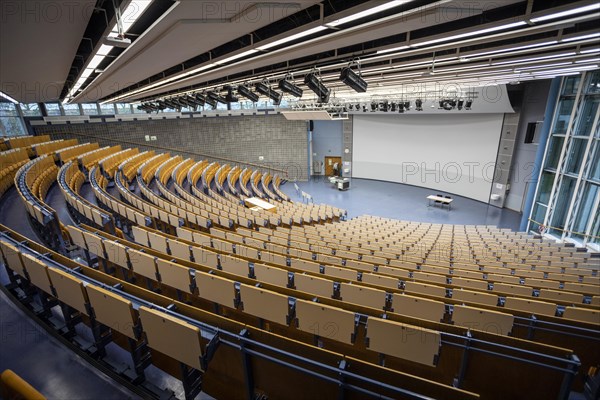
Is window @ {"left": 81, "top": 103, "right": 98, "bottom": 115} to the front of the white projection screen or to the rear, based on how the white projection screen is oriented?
to the front

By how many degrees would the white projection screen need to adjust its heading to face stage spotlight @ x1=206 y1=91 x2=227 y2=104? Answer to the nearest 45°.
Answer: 0° — it already faces it

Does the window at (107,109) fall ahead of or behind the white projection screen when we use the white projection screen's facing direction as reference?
ahead

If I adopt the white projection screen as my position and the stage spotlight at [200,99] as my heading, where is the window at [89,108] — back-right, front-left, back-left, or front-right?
front-right

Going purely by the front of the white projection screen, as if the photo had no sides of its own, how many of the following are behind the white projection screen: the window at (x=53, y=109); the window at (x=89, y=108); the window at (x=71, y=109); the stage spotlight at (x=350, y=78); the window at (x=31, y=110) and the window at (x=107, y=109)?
0

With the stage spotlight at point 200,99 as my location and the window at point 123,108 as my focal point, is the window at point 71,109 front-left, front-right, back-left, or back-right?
front-left

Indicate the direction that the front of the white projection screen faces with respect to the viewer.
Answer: facing the viewer and to the left of the viewer

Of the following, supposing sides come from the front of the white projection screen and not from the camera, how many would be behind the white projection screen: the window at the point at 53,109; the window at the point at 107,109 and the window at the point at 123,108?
0

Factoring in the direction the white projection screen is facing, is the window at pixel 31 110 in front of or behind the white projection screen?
in front

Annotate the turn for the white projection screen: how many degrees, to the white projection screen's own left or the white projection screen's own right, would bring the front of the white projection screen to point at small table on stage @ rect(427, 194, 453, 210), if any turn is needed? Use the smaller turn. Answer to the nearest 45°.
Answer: approximately 45° to the white projection screen's own left

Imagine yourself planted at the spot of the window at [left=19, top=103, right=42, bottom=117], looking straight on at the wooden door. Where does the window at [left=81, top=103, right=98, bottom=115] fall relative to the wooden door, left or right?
left

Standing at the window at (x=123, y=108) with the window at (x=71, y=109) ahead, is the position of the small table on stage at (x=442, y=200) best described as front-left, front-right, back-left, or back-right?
back-left

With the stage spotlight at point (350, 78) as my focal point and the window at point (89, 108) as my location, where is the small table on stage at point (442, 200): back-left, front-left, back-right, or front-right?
front-left

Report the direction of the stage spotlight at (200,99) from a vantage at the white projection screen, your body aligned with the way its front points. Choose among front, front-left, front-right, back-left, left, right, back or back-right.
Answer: front

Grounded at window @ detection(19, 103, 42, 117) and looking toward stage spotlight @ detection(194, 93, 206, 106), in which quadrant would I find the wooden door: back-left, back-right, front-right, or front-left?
front-left
